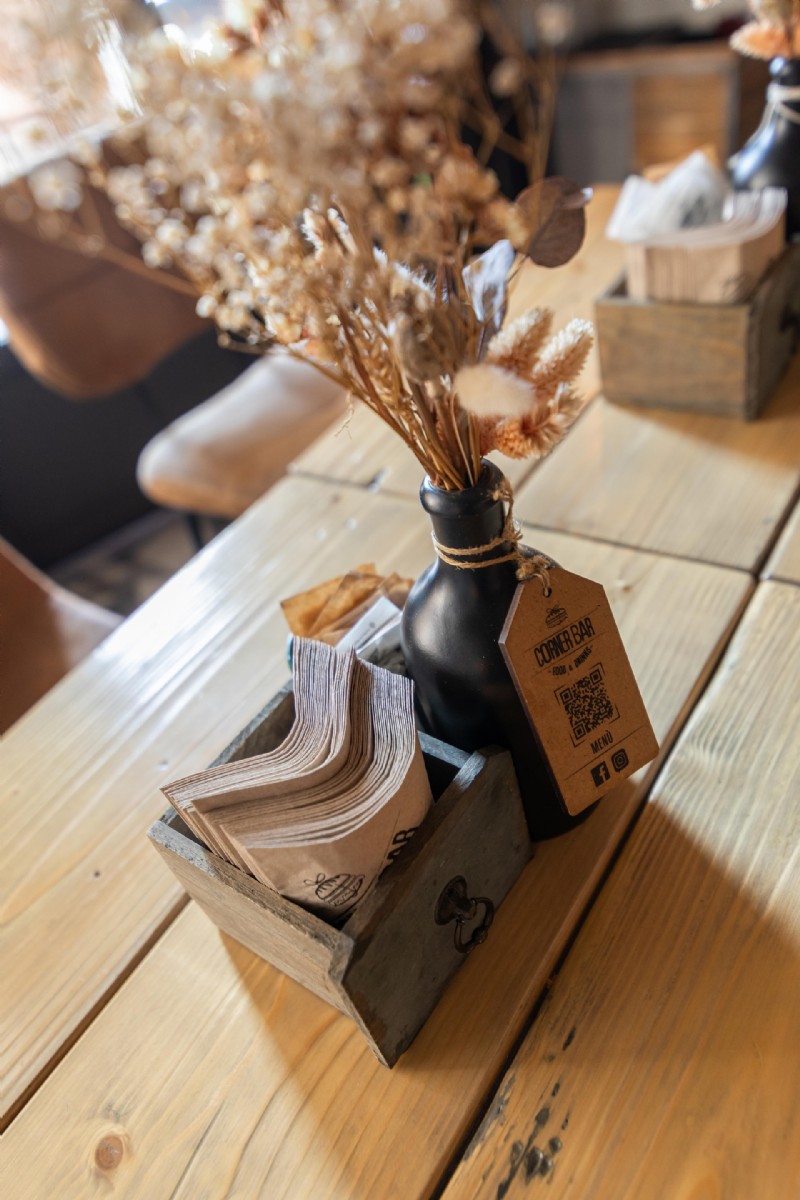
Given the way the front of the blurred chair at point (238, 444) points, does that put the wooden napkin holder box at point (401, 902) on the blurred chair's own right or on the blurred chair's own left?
on the blurred chair's own right

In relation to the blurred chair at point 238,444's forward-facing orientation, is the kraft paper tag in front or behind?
in front

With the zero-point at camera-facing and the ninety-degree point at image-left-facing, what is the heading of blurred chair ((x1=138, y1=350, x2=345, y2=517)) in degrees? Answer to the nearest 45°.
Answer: approximately 315°

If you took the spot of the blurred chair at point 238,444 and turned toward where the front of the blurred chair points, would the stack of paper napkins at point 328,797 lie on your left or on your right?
on your right

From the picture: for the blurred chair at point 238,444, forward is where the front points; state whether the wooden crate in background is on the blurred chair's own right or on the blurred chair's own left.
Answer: on the blurred chair's own left
